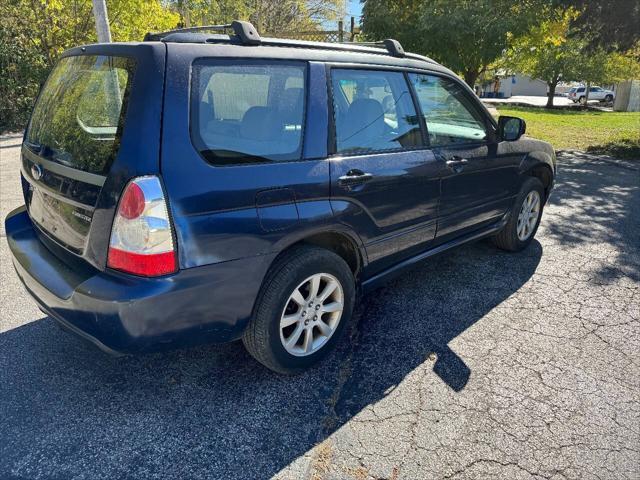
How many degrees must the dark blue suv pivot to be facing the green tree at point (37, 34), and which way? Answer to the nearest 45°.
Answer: approximately 90° to its left

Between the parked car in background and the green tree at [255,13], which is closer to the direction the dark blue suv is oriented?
the parked car in background

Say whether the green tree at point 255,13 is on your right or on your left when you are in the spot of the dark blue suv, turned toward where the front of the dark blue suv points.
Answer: on your left

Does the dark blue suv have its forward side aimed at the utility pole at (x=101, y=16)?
no

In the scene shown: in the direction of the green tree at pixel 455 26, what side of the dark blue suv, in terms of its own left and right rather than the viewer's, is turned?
front

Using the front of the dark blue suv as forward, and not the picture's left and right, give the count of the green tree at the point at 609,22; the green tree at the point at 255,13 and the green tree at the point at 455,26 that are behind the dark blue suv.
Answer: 0

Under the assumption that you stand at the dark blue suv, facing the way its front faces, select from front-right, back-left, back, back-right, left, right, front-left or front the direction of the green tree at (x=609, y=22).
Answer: front

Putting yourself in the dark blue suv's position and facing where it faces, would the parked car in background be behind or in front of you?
in front

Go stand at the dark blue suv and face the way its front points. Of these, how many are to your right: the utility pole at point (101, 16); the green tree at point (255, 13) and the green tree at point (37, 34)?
0

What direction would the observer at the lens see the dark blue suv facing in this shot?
facing away from the viewer and to the right of the viewer
